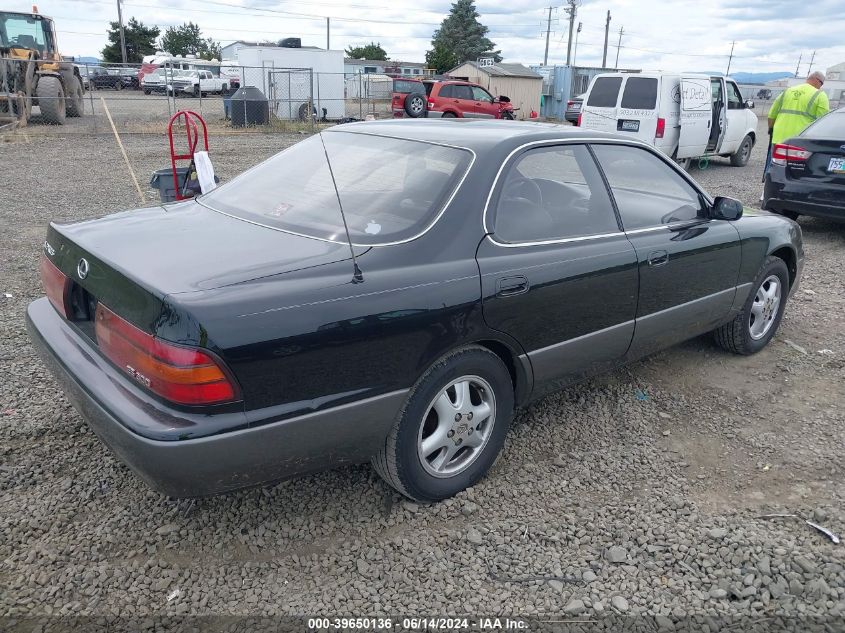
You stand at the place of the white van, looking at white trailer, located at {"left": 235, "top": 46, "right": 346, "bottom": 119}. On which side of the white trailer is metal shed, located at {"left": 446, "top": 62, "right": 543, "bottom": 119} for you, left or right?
right

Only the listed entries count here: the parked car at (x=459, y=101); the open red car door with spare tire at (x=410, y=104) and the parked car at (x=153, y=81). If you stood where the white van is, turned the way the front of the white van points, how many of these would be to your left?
3

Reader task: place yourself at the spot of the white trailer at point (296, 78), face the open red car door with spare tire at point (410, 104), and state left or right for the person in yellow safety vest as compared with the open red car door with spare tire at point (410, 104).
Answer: right

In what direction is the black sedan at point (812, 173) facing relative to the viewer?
away from the camera

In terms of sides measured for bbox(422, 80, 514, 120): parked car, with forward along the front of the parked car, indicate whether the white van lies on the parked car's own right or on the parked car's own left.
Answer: on the parked car's own right

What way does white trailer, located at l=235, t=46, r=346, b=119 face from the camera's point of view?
to the viewer's left

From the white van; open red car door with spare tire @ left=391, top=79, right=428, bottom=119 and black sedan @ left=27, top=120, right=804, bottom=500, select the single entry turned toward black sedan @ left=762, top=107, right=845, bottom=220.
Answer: black sedan @ left=27, top=120, right=804, bottom=500

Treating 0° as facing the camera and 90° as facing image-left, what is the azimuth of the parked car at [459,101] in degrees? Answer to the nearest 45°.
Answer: approximately 270°

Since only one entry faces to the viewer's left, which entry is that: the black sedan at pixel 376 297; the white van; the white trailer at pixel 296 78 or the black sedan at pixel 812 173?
the white trailer

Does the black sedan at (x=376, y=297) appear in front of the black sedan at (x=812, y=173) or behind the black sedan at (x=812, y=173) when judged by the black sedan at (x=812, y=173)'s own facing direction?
behind

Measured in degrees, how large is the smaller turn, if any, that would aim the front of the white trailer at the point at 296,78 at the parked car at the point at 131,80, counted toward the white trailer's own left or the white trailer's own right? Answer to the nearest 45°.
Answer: approximately 45° to the white trailer's own right

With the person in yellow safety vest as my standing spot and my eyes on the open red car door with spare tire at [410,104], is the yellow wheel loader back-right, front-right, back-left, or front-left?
front-left

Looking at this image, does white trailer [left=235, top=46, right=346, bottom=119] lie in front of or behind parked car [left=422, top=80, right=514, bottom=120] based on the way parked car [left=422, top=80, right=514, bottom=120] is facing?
behind

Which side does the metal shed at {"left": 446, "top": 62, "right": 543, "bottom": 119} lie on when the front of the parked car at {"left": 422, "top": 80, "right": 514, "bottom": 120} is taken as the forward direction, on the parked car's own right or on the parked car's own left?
on the parked car's own left

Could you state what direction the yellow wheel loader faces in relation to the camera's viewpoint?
facing the viewer and to the left of the viewer

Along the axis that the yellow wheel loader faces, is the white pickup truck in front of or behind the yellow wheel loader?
behind

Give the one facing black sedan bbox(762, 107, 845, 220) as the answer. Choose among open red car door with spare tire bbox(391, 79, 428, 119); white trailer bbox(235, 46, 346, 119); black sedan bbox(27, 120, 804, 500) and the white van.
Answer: black sedan bbox(27, 120, 804, 500)
